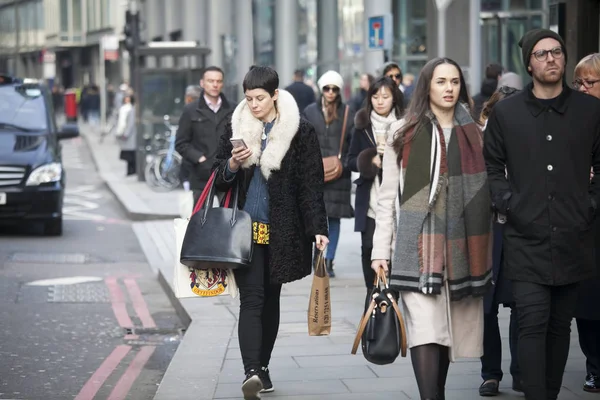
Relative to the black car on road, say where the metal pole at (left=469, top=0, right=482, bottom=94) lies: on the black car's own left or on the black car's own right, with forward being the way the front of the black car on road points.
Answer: on the black car's own left

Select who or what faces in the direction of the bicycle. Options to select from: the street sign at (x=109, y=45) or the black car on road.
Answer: the street sign

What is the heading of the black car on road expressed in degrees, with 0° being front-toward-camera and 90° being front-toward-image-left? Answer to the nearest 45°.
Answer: approximately 0°

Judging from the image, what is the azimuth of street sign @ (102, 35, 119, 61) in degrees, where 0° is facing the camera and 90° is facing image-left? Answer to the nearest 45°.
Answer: approximately 0°

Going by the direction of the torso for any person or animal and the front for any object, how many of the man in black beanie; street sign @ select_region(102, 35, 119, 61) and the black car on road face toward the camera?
3

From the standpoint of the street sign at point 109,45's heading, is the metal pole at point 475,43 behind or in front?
in front

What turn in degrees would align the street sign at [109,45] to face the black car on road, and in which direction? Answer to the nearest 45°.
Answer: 0° — it already faces it
